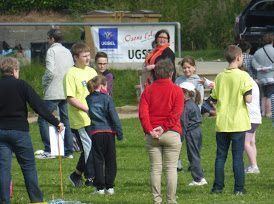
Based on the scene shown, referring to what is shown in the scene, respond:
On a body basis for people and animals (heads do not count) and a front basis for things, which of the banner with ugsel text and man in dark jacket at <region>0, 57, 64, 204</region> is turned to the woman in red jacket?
the banner with ugsel text

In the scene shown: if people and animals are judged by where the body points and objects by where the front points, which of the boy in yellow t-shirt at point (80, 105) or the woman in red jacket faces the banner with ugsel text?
the woman in red jacket

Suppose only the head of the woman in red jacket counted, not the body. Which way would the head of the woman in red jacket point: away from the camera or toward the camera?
away from the camera

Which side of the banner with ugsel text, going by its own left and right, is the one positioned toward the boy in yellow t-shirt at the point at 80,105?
front

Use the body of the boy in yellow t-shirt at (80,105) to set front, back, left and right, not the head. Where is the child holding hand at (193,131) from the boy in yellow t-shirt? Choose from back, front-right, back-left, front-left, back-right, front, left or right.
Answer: front-left

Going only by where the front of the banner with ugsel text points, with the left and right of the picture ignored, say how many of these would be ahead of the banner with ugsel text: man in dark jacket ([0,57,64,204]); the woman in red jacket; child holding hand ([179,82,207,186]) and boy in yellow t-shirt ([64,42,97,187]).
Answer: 4

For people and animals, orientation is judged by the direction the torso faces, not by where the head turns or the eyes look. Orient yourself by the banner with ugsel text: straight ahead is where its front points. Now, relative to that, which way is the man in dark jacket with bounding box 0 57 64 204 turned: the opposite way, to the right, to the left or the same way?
the opposite way

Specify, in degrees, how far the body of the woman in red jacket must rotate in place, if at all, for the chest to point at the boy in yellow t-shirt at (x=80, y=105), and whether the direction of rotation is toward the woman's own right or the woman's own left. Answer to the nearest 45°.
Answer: approximately 45° to the woman's own left

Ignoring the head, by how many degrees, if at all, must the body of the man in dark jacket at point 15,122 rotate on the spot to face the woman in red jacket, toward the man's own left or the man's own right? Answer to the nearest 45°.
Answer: approximately 90° to the man's own right

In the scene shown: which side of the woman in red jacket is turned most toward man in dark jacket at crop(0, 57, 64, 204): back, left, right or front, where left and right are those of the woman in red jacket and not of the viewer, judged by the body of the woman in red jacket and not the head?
left

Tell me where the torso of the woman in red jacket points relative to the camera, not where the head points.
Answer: away from the camera
